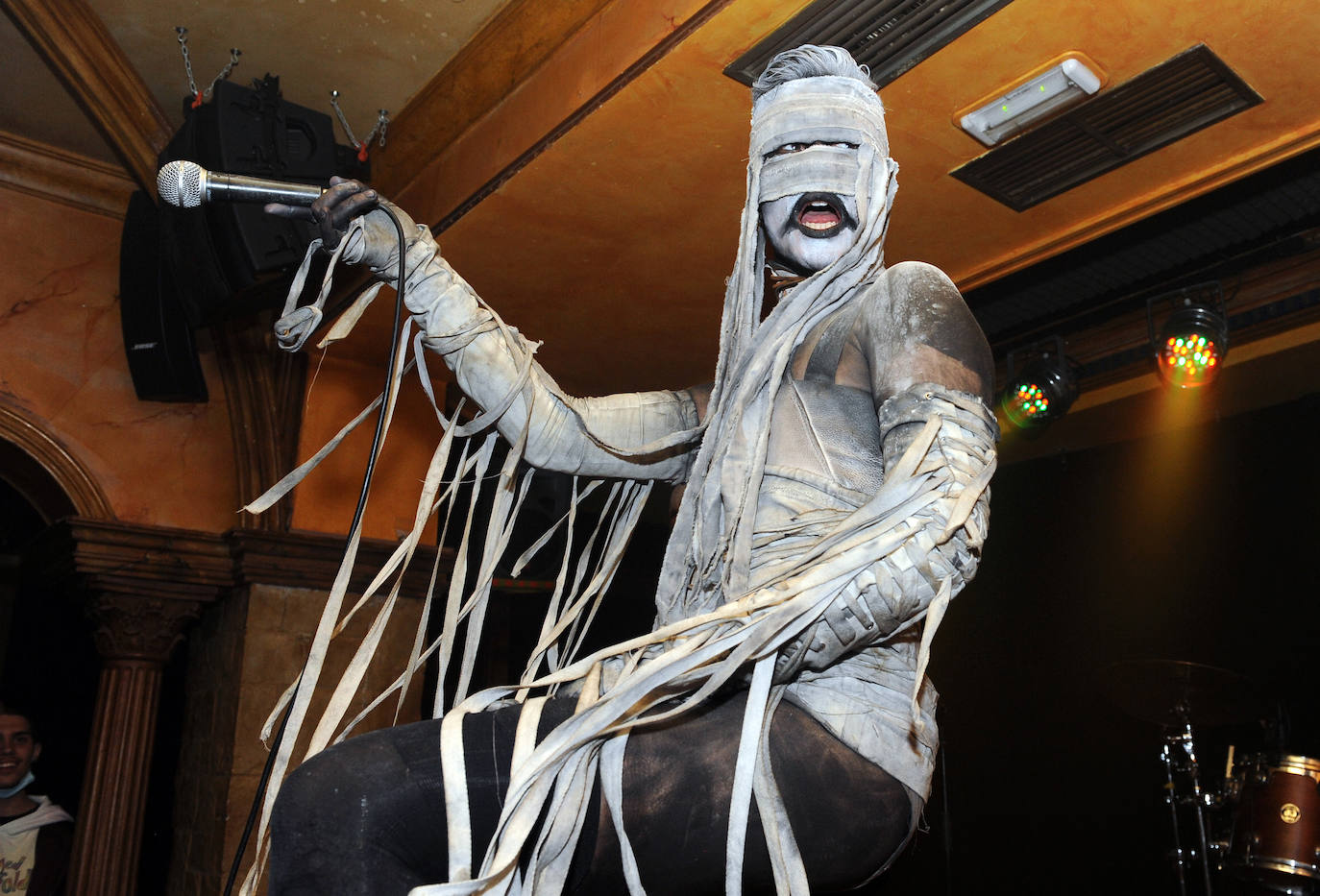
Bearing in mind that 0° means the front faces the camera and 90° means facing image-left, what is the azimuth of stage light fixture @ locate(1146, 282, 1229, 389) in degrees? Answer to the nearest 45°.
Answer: approximately 0°

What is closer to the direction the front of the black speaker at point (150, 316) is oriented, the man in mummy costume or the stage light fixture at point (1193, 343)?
the man in mummy costume

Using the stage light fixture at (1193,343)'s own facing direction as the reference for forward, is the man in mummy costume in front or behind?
in front

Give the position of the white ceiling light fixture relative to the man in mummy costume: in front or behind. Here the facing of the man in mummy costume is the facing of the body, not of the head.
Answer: behind
